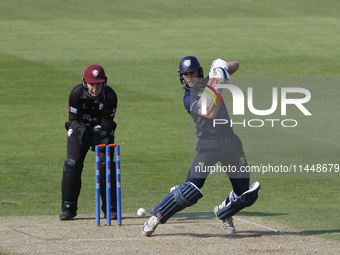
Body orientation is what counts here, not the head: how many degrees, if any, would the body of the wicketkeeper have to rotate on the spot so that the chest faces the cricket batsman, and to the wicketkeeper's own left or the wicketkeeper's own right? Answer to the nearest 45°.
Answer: approximately 45° to the wicketkeeper's own left

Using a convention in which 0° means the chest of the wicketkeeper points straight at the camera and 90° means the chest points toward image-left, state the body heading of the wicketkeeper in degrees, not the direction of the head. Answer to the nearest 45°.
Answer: approximately 0°
